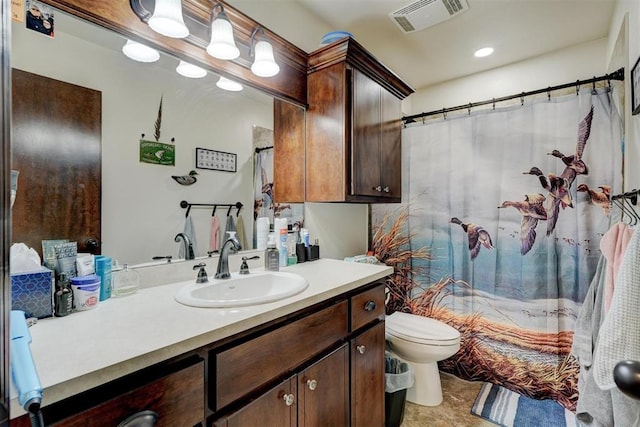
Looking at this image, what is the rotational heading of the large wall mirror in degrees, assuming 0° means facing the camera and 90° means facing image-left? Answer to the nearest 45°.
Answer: approximately 315°

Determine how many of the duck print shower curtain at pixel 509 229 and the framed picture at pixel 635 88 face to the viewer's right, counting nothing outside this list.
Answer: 0

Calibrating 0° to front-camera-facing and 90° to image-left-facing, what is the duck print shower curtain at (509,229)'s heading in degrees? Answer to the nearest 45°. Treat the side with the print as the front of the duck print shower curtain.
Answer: approximately 45°

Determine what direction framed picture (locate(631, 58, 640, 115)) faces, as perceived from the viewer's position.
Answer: facing to the left of the viewer
